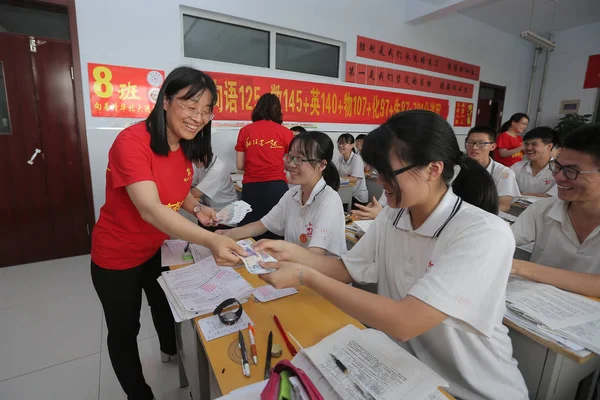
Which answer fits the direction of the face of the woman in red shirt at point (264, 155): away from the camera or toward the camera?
away from the camera

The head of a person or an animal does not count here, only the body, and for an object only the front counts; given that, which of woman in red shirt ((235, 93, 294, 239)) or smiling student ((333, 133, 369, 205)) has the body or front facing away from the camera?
the woman in red shirt

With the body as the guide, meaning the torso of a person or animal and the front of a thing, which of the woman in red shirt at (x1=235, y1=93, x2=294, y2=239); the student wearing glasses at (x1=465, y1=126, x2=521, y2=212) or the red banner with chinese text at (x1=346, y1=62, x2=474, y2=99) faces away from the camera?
the woman in red shirt

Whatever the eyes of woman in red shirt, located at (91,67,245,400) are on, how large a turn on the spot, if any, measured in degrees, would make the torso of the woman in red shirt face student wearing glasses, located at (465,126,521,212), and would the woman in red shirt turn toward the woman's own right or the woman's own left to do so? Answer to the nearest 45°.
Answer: approximately 45° to the woman's own left

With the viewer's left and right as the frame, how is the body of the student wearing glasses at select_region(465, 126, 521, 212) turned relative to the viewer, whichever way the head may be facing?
facing the viewer and to the left of the viewer

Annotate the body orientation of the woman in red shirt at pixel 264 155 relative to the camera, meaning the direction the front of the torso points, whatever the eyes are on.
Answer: away from the camera

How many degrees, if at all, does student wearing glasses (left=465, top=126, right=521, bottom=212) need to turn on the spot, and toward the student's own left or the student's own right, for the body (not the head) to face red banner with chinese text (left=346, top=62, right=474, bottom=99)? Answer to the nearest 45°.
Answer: approximately 90° to the student's own right

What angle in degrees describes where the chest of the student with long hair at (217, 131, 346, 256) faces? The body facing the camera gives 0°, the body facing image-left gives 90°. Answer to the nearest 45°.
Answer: approximately 45°

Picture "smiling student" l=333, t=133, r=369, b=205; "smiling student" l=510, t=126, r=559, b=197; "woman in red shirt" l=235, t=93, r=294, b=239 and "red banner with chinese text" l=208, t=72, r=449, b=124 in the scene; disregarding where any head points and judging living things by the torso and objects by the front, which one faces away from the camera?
the woman in red shirt

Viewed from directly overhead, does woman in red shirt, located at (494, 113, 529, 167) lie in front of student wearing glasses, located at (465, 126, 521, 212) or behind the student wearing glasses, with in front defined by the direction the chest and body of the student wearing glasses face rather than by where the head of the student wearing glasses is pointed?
behind

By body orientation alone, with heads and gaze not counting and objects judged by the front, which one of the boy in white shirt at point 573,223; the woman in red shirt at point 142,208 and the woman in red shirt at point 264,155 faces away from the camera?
the woman in red shirt at point 264,155

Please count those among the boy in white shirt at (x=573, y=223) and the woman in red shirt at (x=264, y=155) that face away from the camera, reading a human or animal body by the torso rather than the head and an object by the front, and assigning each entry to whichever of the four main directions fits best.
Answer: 1

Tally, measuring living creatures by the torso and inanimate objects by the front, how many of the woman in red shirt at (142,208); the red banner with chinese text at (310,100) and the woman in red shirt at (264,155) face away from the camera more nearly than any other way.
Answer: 1

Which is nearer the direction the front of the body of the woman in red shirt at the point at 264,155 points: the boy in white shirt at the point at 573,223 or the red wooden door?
the red wooden door

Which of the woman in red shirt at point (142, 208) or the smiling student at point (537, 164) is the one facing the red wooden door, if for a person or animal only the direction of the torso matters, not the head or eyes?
the smiling student

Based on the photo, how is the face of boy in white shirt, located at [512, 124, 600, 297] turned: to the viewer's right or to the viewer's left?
to the viewer's left

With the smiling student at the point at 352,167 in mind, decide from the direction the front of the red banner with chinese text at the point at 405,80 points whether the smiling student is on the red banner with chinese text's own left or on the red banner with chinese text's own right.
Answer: on the red banner with chinese text's own right
